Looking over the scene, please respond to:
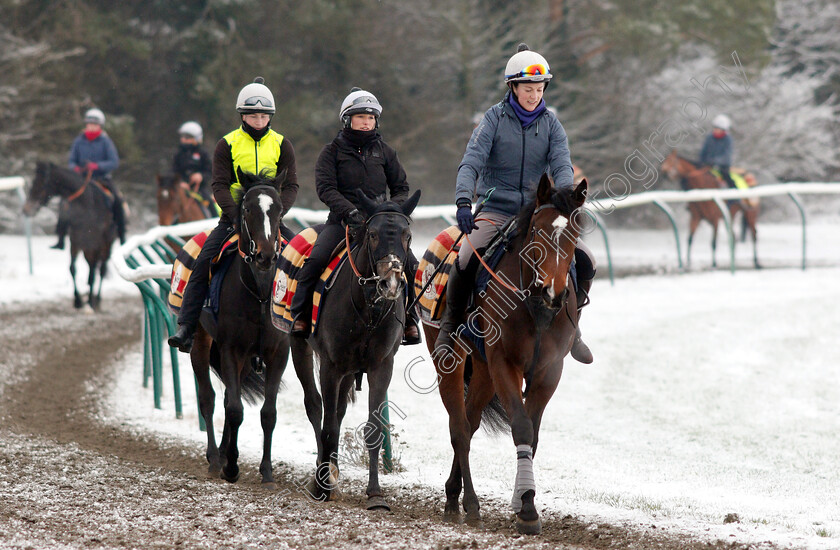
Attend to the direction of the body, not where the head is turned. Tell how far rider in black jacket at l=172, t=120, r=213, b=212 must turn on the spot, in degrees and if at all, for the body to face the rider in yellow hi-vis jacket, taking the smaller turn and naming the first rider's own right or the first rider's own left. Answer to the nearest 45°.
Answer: approximately 45° to the first rider's own left

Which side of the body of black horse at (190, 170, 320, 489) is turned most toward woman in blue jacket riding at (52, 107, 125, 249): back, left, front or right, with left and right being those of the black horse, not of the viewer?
back

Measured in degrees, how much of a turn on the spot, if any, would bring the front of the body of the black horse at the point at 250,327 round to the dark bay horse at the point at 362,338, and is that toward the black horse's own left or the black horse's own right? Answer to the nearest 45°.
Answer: approximately 45° to the black horse's own left

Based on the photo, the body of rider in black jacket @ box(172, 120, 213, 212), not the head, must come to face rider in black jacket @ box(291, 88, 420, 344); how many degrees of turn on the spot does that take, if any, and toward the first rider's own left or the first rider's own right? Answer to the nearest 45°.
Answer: approximately 45° to the first rider's own left

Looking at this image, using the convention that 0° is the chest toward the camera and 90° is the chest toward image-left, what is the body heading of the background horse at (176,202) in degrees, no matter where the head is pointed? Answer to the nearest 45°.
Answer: approximately 45°

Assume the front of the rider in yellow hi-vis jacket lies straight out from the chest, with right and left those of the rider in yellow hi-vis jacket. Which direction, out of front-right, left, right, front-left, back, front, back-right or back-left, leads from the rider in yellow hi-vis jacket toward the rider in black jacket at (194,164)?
back

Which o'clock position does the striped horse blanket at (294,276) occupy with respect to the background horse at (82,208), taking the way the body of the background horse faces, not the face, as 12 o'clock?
The striped horse blanket is roughly at 10 o'clock from the background horse.

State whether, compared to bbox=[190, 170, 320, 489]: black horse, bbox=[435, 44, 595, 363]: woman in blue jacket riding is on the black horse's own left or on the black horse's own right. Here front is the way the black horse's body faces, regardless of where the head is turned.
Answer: on the black horse's own left
